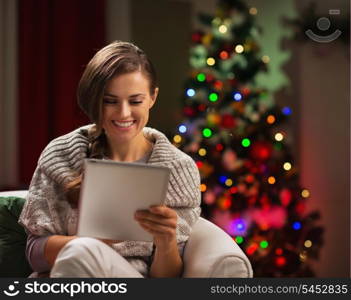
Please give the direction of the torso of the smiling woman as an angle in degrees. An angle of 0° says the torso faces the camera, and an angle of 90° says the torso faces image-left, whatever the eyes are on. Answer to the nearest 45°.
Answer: approximately 0°

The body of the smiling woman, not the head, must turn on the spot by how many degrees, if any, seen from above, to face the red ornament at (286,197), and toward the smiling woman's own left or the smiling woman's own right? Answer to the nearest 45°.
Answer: approximately 135° to the smiling woman's own left

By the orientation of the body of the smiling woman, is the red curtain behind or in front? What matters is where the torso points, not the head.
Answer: behind

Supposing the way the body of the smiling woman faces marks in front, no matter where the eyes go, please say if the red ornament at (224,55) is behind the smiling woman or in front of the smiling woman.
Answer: behind

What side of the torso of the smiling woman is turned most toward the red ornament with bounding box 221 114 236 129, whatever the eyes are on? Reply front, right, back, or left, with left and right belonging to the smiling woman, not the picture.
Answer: back

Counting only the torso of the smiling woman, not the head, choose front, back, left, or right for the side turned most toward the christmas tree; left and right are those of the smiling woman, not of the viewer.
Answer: back

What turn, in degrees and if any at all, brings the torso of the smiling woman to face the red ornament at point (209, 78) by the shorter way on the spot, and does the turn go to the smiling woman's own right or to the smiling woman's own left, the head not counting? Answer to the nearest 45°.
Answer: approximately 180°

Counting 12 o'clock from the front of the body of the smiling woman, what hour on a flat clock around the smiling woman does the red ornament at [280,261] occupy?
The red ornament is roughly at 7 o'clock from the smiling woman.

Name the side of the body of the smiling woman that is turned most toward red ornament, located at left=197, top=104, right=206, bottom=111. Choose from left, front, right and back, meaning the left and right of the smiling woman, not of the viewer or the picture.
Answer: back

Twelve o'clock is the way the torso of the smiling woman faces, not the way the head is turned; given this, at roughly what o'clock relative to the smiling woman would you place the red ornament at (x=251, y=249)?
The red ornament is roughly at 7 o'clock from the smiling woman.

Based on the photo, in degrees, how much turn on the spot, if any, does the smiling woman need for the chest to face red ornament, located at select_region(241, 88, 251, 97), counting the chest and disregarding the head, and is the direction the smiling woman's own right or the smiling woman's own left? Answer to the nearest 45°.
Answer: approximately 135° to the smiling woman's own left
